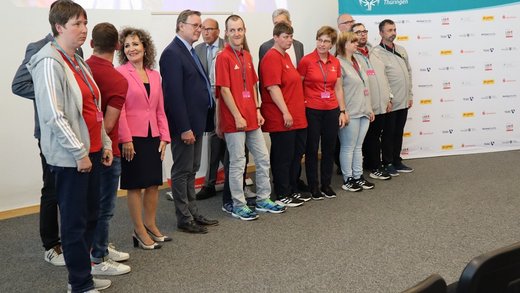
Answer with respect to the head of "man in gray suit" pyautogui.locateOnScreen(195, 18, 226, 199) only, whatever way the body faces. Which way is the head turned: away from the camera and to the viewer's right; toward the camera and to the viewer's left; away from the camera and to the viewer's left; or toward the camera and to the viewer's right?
toward the camera and to the viewer's left

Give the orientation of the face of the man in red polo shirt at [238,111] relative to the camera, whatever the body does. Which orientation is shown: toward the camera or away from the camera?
toward the camera

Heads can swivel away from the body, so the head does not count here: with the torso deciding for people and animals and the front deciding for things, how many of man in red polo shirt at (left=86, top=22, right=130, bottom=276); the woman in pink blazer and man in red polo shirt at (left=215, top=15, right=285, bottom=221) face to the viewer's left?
0

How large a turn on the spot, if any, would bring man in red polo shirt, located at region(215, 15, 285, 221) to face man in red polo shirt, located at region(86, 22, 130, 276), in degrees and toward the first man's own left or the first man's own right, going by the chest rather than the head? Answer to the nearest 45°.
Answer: approximately 90° to the first man's own right

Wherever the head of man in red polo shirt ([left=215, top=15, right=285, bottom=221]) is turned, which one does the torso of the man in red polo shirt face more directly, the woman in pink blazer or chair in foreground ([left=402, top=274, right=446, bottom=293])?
the chair in foreground

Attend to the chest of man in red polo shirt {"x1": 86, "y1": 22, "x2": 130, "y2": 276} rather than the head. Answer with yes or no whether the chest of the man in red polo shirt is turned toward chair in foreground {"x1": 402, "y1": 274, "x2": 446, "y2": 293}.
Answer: no

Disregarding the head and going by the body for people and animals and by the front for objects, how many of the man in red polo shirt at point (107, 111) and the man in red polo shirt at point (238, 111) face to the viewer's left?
0

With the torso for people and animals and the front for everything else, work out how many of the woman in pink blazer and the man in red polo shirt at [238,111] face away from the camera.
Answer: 0

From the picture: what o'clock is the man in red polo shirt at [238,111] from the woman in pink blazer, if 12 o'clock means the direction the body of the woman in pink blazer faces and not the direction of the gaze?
The man in red polo shirt is roughly at 9 o'clock from the woman in pink blazer.

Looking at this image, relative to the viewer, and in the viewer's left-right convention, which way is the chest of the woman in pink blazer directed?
facing the viewer and to the right of the viewer

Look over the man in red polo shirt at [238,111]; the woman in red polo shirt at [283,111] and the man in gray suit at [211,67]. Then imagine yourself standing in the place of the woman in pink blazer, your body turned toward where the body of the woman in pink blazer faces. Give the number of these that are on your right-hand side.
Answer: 0
